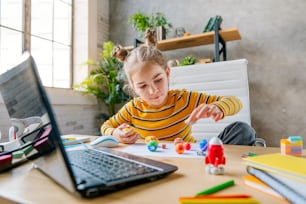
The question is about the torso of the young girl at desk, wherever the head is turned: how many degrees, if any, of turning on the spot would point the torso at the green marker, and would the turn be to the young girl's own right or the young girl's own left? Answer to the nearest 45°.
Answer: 0° — they already face it

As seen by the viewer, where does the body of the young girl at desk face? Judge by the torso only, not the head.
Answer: toward the camera

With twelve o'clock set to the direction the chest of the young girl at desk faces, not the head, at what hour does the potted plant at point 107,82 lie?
The potted plant is roughly at 5 o'clock from the young girl at desk.

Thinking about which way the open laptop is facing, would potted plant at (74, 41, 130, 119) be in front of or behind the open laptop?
in front

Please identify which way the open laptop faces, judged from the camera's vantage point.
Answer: facing away from the viewer and to the right of the viewer

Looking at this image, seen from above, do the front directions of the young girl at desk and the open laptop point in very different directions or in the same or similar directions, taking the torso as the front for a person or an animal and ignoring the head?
very different directions

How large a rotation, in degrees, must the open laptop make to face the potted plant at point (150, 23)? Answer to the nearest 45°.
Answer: approximately 45° to its left

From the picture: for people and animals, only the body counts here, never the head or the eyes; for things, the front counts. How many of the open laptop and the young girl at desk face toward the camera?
1

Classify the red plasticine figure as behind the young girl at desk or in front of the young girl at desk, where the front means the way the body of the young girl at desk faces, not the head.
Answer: in front

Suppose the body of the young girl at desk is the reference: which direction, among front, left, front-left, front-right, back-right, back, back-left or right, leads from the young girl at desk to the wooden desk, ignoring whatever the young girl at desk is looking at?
front
